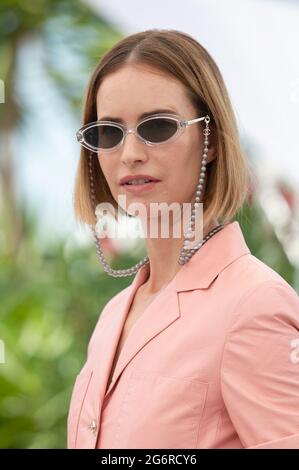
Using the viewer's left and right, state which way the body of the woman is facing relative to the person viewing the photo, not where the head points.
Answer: facing the viewer and to the left of the viewer

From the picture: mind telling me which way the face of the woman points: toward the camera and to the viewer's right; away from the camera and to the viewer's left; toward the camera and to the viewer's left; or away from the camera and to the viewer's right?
toward the camera and to the viewer's left
